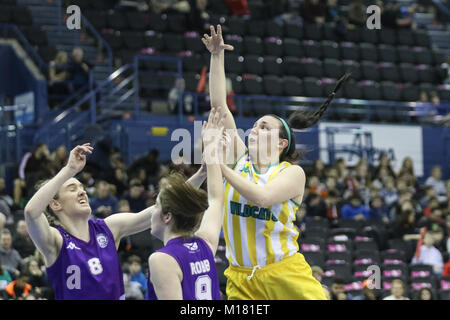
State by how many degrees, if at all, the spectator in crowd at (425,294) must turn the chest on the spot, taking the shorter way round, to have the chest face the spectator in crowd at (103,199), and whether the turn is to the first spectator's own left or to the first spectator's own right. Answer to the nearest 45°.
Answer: approximately 90° to the first spectator's own right

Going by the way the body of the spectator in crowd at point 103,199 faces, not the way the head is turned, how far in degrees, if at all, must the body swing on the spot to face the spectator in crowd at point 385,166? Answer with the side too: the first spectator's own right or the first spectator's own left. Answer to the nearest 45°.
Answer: approximately 135° to the first spectator's own left

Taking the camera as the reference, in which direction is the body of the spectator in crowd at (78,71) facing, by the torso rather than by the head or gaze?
toward the camera

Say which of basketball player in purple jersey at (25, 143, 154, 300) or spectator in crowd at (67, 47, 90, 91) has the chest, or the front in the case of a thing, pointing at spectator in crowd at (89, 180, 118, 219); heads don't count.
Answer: spectator in crowd at (67, 47, 90, 91)

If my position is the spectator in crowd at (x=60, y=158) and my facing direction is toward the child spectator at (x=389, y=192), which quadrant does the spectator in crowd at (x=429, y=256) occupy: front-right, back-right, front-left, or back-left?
front-right

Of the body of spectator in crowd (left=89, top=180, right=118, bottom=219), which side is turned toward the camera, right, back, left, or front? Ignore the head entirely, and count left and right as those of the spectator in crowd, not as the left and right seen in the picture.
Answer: front

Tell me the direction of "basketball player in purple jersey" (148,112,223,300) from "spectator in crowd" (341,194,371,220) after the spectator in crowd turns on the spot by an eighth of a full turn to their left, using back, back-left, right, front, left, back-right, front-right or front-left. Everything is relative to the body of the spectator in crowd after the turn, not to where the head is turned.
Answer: front-right

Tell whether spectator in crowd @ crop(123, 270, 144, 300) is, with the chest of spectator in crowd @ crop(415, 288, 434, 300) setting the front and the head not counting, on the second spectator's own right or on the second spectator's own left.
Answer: on the second spectator's own right

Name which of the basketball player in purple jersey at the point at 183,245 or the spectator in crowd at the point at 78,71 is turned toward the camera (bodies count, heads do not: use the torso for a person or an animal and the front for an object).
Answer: the spectator in crowd

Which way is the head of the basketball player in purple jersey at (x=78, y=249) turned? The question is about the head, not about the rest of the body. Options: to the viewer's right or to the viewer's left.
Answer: to the viewer's right

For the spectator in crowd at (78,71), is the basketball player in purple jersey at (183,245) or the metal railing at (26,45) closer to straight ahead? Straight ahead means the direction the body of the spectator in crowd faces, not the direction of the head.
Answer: the basketball player in purple jersey

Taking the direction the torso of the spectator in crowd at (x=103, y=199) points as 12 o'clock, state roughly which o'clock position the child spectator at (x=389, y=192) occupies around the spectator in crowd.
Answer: The child spectator is roughly at 8 o'clock from the spectator in crowd.
